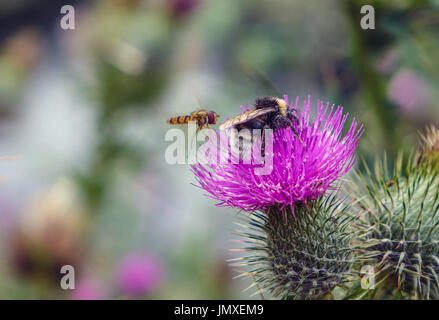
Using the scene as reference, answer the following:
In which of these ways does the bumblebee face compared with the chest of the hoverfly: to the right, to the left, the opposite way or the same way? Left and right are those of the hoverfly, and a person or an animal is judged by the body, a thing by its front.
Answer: the same way

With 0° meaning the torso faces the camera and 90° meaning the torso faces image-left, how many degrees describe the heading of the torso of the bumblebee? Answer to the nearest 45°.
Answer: approximately 270°

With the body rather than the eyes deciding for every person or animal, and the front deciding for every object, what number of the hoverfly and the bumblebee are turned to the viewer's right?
2

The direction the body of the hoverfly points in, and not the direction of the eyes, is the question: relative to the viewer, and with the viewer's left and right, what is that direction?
facing to the right of the viewer
